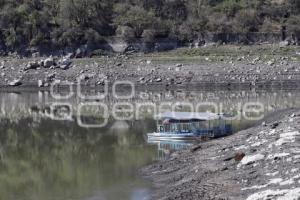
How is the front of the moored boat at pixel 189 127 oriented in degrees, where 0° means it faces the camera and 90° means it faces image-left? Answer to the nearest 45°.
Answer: approximately 90°
